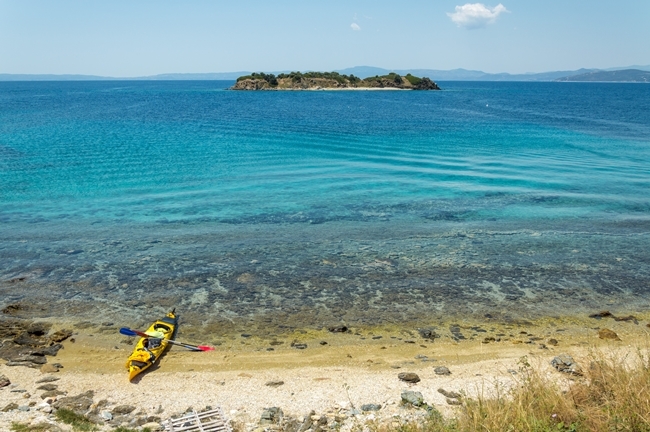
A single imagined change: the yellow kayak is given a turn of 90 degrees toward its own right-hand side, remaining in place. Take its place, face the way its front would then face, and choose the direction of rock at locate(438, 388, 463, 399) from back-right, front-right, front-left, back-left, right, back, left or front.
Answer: back

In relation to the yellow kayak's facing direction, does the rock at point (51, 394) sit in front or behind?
in front

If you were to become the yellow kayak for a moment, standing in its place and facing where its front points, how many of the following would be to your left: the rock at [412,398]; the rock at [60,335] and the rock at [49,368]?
1

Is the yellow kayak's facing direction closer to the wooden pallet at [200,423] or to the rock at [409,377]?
the wooden pallet

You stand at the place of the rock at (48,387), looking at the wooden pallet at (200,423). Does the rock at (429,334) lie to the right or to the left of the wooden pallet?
left

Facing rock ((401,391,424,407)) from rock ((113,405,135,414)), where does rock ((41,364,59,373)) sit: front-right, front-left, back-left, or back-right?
back-left

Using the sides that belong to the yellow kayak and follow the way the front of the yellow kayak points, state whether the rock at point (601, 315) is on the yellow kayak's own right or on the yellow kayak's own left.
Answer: on the yellow kayak's own left

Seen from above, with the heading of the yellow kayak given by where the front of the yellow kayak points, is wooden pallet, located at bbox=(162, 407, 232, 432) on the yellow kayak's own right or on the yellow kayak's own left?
on the yellow kayak's own left

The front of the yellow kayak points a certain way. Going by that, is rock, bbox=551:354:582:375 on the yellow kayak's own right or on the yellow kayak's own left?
on the yellow kayak's own left

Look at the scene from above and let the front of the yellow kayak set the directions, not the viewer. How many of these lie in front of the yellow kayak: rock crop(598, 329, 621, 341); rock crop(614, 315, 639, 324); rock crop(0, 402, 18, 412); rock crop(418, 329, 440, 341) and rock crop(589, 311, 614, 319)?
1

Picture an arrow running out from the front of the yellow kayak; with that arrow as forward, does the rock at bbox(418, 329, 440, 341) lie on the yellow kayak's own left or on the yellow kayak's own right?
on the yellow kayak's own left

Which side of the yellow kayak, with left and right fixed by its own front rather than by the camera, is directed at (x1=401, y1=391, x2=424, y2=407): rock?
left

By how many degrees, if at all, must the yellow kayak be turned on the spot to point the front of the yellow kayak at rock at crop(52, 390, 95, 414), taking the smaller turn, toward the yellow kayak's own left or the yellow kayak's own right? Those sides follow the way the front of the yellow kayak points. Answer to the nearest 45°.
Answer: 0° — it already faces it

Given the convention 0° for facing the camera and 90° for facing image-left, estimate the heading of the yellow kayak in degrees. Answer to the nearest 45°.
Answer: approximately 45°

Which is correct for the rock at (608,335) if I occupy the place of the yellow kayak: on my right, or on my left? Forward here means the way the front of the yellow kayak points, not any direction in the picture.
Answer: on my left

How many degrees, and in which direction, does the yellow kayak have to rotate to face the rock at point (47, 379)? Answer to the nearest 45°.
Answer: approximately 45° to its right

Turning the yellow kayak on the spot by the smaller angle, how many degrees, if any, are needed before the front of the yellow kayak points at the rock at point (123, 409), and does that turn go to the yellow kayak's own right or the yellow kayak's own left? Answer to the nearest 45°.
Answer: approximately 45° to the yellow kayak's own left
